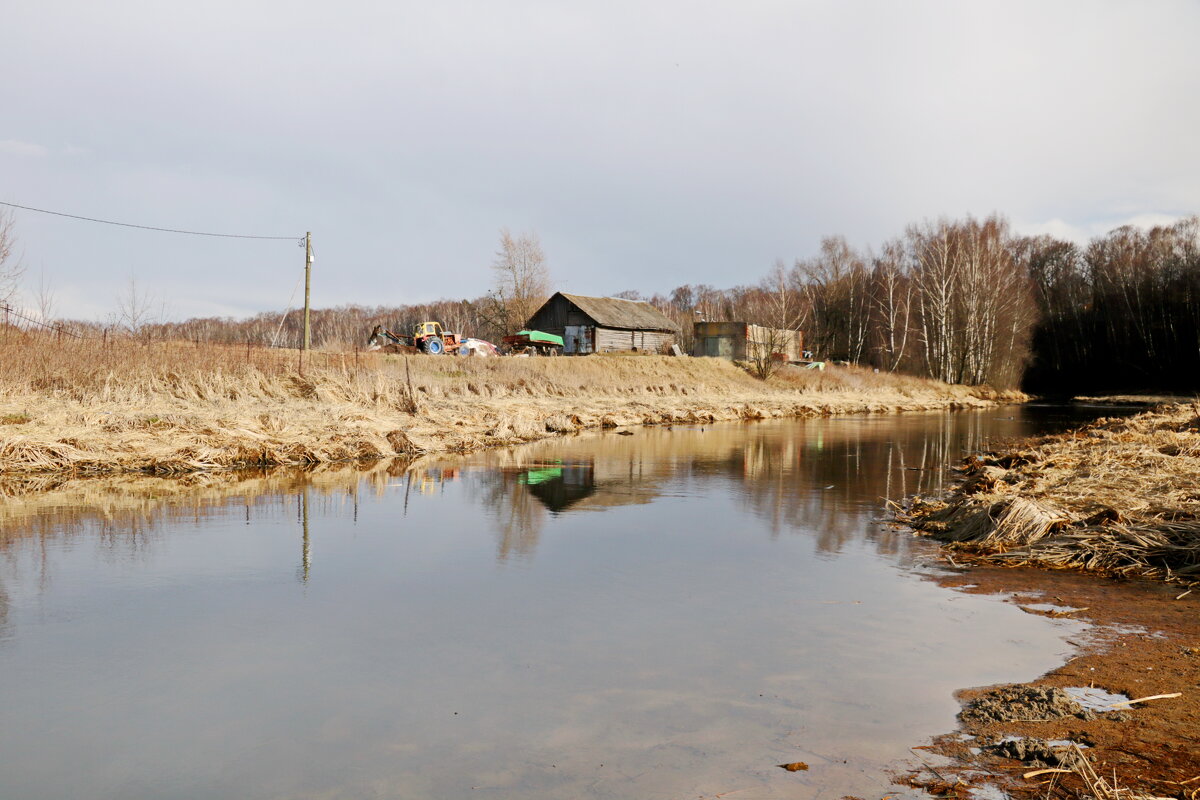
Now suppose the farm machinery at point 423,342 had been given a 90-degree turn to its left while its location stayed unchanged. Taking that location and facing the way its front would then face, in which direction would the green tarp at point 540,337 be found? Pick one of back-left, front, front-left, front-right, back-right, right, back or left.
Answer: front-right

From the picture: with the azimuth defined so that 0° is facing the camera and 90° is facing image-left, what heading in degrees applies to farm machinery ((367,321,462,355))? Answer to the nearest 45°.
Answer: approximately 270°
